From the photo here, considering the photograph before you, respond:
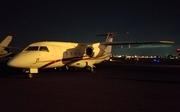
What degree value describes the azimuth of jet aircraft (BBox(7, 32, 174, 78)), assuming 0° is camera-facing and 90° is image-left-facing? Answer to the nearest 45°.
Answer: approximately 45°
